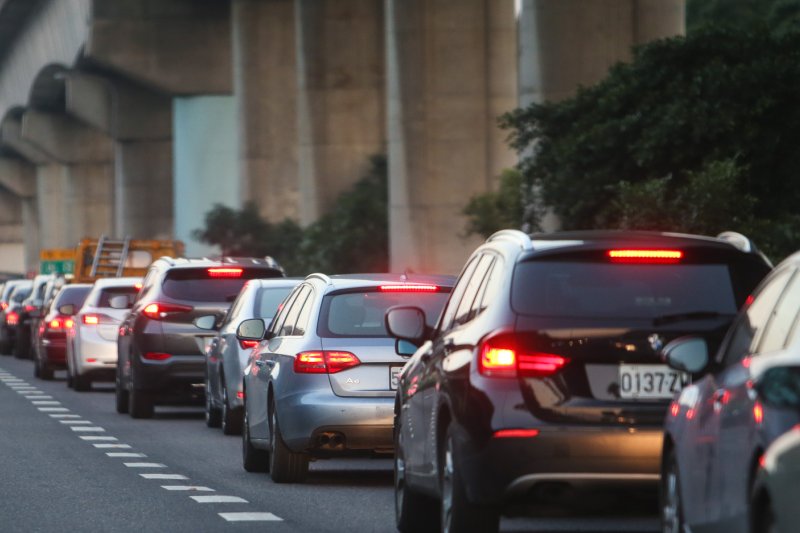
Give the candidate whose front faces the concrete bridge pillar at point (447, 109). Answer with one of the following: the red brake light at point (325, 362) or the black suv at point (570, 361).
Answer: the black suv

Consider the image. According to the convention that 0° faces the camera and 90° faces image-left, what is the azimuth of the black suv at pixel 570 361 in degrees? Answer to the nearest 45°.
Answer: approximately 180°

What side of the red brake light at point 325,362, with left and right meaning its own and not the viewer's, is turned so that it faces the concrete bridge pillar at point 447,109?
back

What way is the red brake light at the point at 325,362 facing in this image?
toward the camera

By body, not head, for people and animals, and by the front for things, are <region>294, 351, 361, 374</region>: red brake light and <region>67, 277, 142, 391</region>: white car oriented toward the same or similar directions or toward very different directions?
very different directions

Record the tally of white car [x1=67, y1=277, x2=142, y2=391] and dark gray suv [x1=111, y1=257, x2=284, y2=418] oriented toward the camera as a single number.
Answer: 0

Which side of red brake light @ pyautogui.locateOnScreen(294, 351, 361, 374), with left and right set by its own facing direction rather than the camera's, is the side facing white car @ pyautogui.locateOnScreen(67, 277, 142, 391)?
back

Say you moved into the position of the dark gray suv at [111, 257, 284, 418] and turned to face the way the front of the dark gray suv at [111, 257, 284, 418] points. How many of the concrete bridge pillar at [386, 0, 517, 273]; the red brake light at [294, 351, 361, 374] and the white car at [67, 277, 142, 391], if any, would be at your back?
1

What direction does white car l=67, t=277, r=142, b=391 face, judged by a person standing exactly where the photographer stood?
facing away from the viewer

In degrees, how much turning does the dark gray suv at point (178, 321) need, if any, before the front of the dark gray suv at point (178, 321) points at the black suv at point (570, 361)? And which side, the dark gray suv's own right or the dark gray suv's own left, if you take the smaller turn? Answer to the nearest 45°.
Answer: approximately 180°
